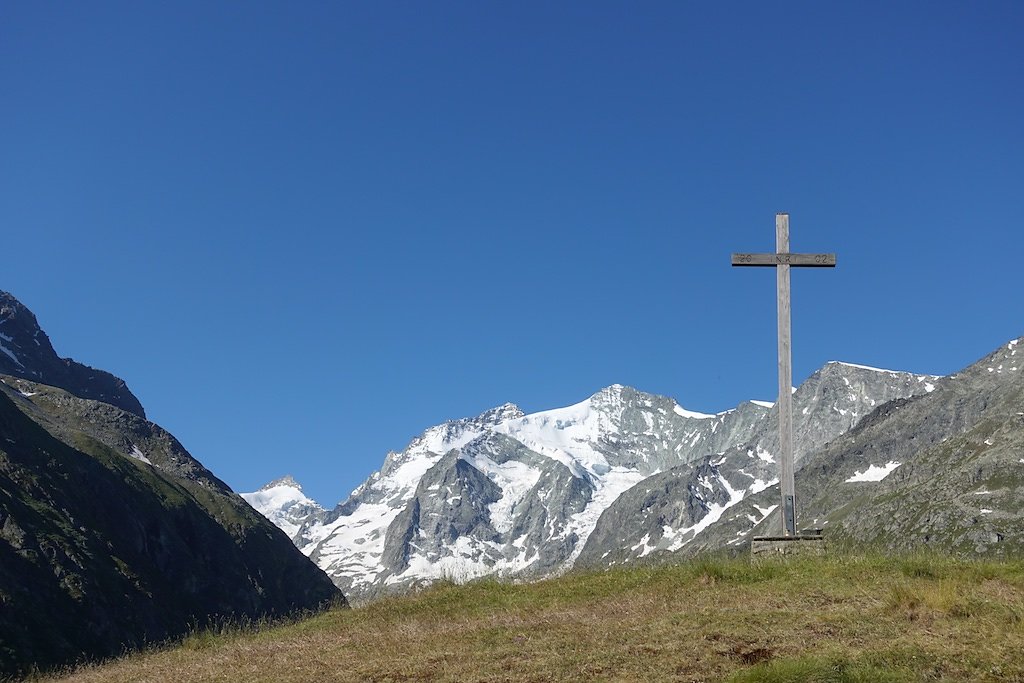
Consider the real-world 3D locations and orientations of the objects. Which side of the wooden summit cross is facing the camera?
front
